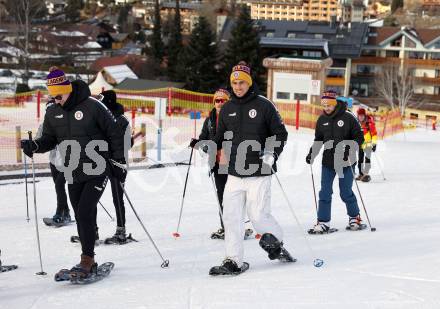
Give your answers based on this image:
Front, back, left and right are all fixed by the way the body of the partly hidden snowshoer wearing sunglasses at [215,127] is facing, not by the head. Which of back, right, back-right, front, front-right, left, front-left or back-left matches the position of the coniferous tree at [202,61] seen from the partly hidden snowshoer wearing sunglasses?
back-right

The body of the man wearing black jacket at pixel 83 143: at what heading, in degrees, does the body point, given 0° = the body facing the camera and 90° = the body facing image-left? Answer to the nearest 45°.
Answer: approximately 45°

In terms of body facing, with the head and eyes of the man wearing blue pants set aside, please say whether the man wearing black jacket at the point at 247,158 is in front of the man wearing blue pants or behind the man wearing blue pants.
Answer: in front

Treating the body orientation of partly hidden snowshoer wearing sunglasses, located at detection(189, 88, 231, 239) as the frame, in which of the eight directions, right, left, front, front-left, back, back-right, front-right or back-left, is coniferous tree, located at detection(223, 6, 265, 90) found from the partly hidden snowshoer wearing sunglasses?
back-right

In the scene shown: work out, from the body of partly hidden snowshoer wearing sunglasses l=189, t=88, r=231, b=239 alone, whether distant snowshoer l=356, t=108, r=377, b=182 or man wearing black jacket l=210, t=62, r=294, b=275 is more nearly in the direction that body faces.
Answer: the man wearing black jacket

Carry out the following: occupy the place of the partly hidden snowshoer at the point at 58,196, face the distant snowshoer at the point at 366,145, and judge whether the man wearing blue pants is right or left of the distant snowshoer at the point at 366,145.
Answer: right

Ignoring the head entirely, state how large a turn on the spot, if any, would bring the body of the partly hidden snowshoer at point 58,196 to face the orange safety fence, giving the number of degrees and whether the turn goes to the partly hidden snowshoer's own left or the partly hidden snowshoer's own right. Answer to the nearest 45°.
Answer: approximately 135° to the partly hidden snowshoer's own right

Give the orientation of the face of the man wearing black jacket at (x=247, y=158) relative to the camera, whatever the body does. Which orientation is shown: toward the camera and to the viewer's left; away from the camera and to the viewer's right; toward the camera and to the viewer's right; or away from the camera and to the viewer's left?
toward the camera and to the viewer's left
